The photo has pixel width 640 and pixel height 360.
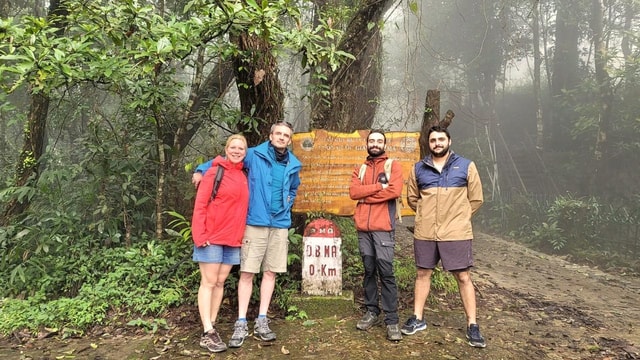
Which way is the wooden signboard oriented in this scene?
toward the camera

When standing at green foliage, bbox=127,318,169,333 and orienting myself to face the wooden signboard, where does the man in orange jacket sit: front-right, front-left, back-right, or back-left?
front-right

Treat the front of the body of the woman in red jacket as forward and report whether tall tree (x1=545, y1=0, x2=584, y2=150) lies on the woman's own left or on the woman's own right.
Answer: on the woman's own left

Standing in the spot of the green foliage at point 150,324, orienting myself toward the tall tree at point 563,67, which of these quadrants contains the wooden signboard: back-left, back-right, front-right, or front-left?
front-right

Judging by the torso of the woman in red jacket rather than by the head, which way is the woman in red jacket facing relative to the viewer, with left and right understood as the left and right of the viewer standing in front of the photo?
facing the viewer and to the right of the viewer

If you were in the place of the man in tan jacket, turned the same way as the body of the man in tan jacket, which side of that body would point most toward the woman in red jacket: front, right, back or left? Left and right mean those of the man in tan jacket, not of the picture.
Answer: right

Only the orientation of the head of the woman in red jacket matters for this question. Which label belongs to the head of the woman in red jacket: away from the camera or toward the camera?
toward the camera

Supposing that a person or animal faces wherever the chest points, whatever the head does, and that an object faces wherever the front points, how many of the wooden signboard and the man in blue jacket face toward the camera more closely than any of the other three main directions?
2

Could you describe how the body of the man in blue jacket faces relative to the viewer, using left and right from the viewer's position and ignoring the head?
facing the viewer

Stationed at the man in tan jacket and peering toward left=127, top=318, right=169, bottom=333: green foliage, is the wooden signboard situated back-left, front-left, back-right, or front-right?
front-right

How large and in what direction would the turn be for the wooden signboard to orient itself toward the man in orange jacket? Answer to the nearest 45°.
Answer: approximately 45° to its left

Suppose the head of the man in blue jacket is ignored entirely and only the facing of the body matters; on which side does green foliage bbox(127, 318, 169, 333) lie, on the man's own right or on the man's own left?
on the man's own right

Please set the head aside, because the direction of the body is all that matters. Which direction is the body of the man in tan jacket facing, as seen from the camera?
toward the camera

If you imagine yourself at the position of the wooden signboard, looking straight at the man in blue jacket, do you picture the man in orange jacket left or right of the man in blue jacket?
left

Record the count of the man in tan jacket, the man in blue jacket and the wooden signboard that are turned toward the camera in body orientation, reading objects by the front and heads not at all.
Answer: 3

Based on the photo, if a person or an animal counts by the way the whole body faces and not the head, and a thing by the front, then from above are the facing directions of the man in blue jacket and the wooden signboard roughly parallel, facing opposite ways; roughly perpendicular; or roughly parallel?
roughly parallel
